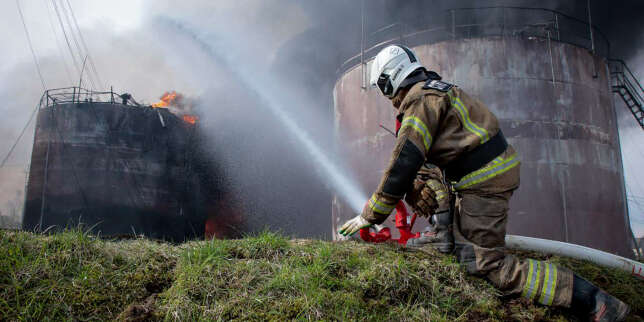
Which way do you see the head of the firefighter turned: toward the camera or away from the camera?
away from the camera

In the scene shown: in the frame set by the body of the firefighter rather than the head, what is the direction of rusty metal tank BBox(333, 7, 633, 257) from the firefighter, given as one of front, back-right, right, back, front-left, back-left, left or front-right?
right

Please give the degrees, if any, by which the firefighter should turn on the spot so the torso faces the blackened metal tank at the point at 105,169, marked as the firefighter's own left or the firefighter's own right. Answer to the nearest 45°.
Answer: approximately 45° to the firefighter's own right

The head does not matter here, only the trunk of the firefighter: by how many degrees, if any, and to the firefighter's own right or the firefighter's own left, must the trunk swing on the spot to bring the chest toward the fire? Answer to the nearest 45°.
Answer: approximately 45° to the firefighter's own right

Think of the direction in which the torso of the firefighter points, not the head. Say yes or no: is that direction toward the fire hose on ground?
no

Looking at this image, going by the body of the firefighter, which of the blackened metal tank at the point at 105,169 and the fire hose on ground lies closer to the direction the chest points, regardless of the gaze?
the blackened metal tank

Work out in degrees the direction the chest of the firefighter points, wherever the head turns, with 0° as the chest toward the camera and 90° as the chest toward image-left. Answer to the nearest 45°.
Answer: approximately 90°

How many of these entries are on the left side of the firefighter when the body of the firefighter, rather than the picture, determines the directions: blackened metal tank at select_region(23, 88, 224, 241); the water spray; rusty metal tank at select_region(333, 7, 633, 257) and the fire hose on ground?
0
